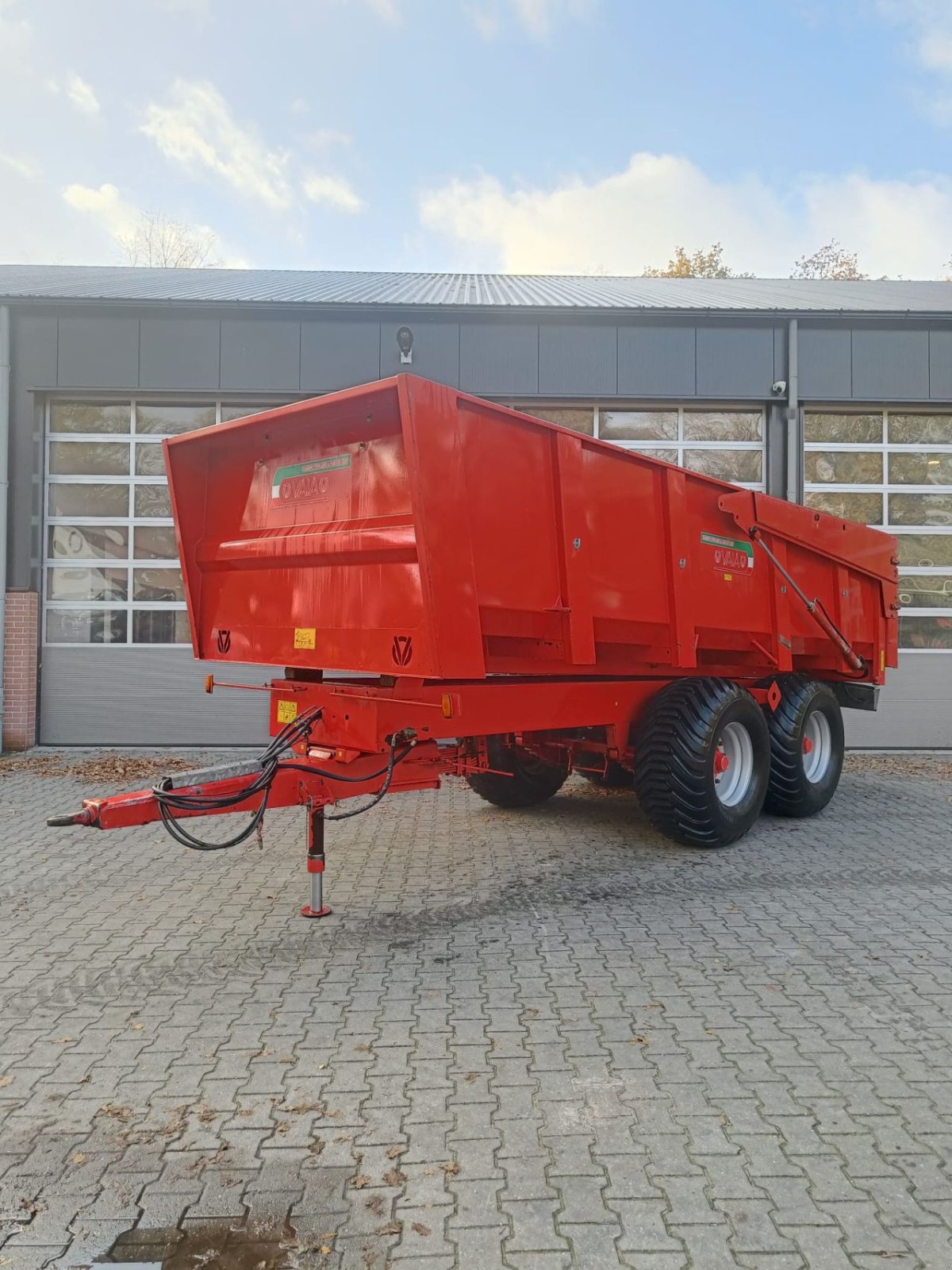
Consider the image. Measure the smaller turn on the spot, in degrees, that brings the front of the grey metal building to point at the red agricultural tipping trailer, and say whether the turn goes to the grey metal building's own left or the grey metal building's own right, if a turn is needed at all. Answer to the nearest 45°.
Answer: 0° — it already faces it

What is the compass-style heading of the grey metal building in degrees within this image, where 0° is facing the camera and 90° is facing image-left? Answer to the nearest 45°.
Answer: approximately 0°

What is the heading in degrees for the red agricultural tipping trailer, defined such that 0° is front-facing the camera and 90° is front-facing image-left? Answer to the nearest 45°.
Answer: approximately 45°

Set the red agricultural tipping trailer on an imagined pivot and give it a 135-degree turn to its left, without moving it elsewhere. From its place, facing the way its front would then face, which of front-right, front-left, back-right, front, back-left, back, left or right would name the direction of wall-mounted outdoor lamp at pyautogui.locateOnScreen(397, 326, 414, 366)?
left

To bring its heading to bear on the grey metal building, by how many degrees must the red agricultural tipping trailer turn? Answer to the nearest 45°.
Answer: approximately 135° to its right
